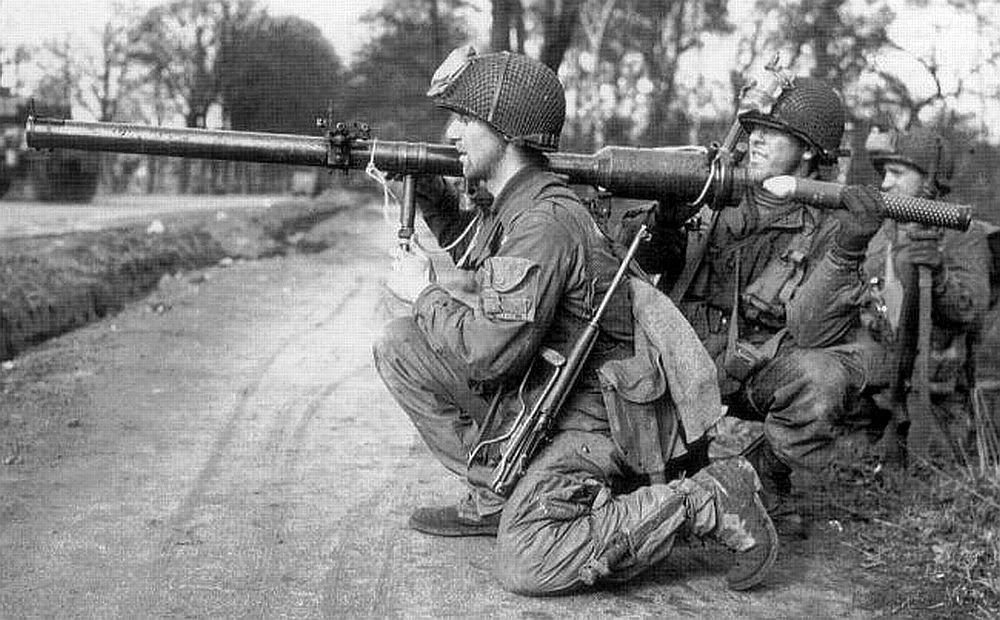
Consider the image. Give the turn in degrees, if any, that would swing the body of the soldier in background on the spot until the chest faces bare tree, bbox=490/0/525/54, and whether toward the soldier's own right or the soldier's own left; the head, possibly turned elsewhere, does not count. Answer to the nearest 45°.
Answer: approximately 90° to the soldier's own right

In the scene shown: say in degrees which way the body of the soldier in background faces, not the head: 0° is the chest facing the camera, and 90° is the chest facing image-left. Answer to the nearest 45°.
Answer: approximately 45°
